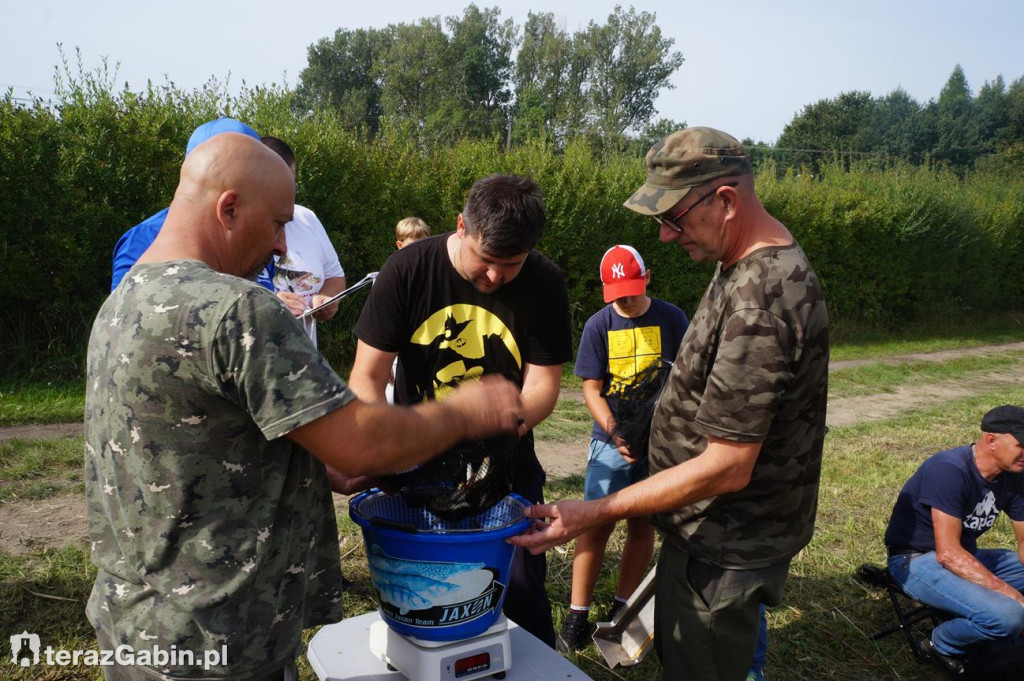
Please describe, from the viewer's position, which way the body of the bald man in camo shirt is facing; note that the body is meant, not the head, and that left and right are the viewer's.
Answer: facing away from the viewer and to the right of the viewer

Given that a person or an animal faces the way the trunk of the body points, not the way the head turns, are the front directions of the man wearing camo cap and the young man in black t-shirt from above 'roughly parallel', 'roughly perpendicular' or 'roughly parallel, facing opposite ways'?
roughly perpendicular

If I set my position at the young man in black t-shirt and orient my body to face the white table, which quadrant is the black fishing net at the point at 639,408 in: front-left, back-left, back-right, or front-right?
back-left

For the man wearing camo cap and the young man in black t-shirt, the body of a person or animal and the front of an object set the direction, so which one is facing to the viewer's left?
the man wearing camo cap

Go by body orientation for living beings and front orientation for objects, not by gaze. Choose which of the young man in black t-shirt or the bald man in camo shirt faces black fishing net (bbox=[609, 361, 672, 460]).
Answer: the bald man in camo shirt

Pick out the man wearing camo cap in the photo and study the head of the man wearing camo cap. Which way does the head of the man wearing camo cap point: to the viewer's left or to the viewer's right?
to the viewer's left

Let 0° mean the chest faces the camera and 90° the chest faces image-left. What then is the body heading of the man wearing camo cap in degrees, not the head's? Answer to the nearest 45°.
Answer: approximately 90°

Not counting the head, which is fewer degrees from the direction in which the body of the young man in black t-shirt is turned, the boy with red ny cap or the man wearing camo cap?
the man wearing camo cap
